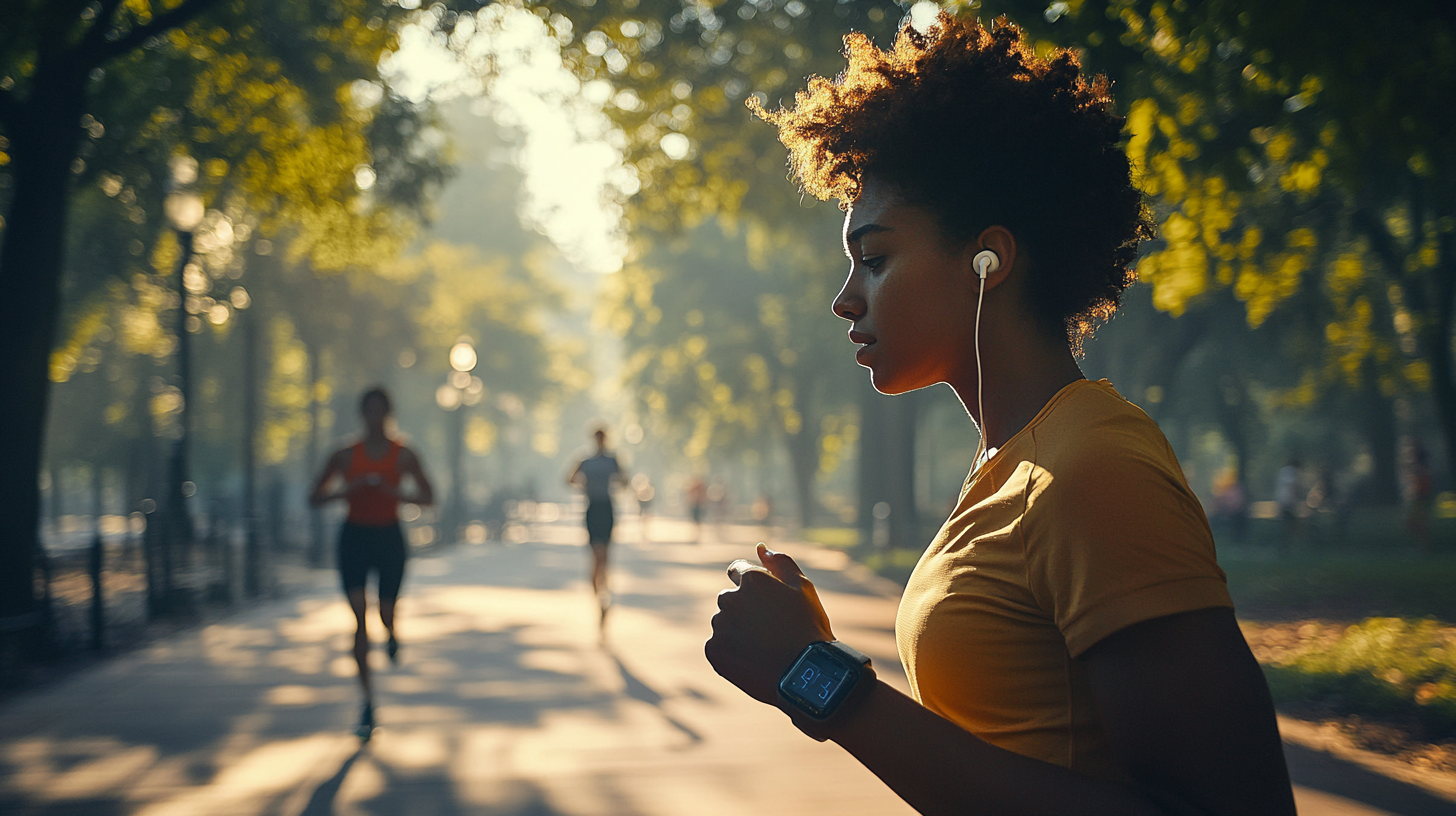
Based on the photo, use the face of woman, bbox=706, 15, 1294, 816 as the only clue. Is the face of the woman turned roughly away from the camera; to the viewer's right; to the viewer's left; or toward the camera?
to the viewer's left

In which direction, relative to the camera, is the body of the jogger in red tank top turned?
toward the camera

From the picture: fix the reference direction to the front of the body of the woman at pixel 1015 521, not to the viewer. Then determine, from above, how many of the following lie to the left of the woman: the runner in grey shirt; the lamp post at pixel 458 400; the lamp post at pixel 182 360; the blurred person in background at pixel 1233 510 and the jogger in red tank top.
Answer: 0

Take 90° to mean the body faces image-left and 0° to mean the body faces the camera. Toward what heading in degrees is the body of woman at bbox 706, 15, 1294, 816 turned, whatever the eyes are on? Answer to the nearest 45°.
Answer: approximately 90°

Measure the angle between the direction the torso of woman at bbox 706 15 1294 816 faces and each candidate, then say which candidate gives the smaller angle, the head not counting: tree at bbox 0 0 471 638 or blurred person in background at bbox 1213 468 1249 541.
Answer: the tree

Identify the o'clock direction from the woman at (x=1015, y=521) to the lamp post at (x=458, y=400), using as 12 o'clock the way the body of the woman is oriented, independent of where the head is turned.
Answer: The lamp post is roughly at 2 o'clock from the woman.

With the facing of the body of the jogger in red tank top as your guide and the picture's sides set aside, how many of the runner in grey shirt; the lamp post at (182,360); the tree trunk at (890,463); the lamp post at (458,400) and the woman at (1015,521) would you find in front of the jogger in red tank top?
1

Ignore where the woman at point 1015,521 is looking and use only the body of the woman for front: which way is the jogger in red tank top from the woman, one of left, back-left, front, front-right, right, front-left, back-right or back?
front-right

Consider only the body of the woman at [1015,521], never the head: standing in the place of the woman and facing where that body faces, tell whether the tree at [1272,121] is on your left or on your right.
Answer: on your right

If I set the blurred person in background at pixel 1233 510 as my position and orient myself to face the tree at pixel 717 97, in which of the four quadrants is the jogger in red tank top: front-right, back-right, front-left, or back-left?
front-left

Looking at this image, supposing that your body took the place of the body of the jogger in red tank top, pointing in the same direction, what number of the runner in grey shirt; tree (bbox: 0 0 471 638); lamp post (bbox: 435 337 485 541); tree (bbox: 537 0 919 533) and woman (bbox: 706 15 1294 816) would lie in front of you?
1

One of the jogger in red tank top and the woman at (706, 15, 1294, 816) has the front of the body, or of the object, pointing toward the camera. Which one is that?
the jogger in red tank top

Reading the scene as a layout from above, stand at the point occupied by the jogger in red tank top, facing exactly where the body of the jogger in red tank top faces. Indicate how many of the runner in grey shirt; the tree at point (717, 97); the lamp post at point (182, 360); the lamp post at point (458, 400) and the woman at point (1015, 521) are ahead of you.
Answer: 1

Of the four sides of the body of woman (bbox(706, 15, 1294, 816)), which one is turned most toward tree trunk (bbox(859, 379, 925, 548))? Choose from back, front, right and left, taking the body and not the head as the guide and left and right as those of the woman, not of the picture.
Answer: right

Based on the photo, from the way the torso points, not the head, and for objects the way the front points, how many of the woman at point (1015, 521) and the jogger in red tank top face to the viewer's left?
1

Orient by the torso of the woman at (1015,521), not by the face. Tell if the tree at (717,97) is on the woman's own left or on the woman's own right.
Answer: on the woman's own right

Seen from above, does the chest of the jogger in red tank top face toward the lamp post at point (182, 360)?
no

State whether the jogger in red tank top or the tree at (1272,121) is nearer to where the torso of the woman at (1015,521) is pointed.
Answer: the jogger in red tank top

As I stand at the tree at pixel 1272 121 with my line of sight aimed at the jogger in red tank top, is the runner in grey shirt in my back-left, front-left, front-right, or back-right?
front-right
